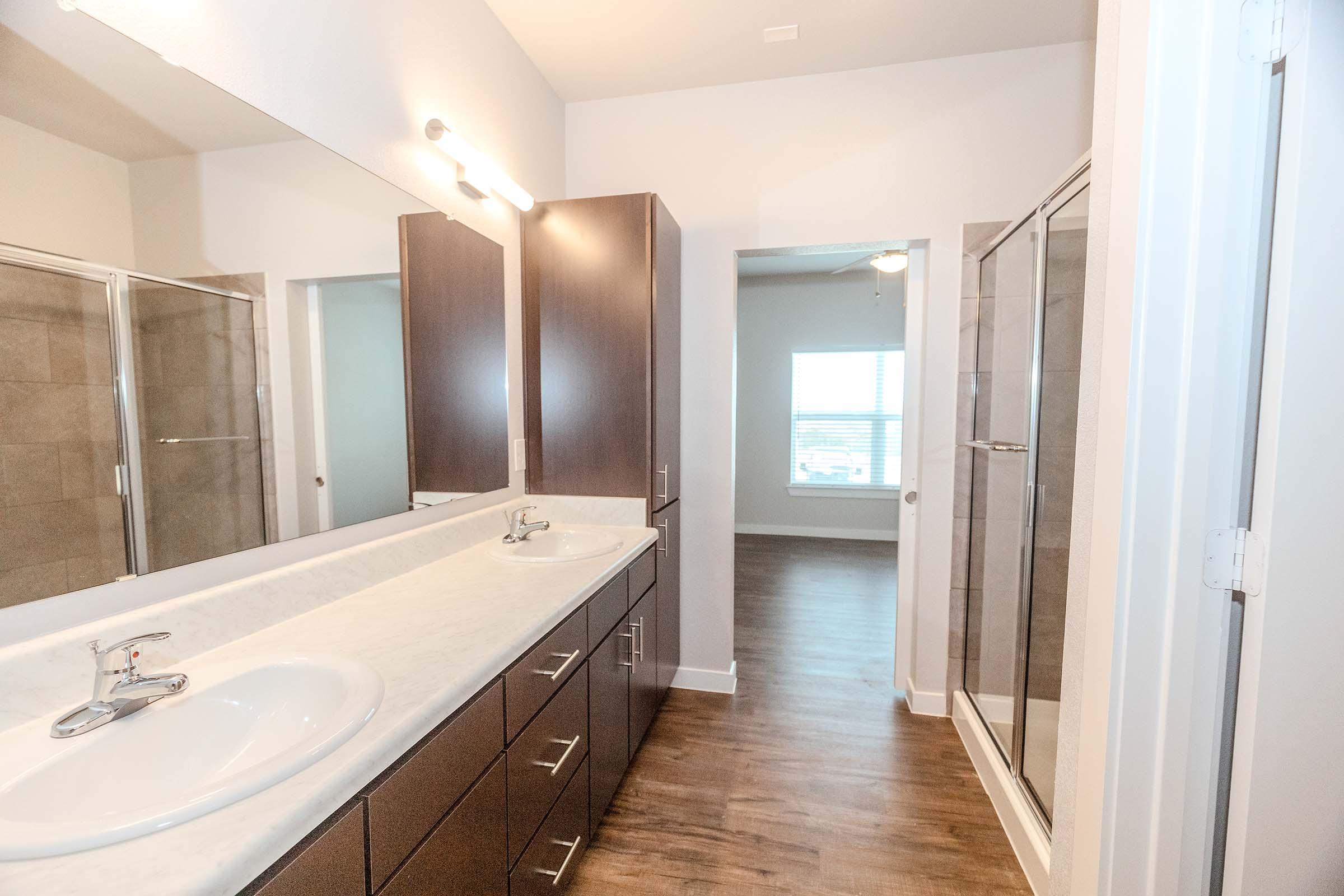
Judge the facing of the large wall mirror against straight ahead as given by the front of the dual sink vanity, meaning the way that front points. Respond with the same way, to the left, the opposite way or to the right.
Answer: the same way

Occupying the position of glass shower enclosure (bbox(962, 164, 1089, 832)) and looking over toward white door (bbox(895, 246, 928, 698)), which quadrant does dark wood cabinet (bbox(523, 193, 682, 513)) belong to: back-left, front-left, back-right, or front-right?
front-left

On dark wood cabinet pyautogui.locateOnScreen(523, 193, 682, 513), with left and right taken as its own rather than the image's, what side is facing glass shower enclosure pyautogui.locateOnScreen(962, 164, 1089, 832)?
front

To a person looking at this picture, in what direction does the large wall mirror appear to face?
facing the viewer and to the right of the viewer

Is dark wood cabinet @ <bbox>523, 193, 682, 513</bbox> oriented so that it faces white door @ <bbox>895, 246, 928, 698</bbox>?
yes

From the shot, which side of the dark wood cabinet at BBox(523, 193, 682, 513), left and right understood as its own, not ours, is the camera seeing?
right

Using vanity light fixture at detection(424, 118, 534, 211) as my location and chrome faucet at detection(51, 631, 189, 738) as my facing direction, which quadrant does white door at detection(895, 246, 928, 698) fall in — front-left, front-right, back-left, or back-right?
back-left

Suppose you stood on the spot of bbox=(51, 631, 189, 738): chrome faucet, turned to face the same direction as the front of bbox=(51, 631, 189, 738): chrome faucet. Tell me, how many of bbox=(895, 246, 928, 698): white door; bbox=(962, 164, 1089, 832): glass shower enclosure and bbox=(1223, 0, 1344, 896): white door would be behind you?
0

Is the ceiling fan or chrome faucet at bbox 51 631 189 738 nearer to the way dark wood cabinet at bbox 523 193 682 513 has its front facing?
the ceiling fan

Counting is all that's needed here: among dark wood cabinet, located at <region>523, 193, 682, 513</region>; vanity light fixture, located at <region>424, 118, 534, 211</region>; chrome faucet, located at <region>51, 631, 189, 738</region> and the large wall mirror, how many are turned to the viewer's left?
0

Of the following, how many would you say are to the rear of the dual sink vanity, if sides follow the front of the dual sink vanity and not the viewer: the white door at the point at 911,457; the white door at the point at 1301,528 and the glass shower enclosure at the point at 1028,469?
0

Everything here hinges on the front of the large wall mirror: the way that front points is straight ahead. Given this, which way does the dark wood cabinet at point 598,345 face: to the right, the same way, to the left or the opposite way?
the same way

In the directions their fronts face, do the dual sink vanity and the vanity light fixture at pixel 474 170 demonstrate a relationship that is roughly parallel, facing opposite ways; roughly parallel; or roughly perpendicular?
roughly parallel

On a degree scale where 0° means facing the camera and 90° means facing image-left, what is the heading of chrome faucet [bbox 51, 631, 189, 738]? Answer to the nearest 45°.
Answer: approximately 315°
